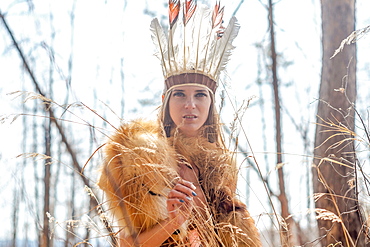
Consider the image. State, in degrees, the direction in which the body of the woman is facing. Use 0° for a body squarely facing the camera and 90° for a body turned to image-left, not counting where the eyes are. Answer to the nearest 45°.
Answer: approximately 0°

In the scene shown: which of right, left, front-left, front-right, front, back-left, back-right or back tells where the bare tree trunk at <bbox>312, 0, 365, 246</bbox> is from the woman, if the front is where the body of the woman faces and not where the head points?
back-left
